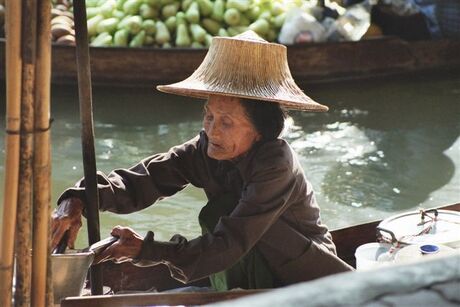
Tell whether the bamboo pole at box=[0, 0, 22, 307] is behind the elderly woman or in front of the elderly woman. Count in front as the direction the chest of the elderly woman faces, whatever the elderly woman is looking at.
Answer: in front

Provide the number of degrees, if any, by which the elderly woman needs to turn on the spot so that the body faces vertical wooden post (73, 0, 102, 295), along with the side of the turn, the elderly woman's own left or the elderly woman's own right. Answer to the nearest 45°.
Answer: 0° — they already face it

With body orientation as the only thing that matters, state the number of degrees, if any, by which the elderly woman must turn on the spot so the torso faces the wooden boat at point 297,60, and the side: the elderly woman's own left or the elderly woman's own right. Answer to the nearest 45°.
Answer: approximately 135° to the elderly woman's own right

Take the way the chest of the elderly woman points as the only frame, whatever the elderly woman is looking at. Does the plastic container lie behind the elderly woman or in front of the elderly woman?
behind

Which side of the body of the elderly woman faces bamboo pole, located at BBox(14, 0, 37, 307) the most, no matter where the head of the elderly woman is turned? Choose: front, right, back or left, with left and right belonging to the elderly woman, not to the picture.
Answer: front

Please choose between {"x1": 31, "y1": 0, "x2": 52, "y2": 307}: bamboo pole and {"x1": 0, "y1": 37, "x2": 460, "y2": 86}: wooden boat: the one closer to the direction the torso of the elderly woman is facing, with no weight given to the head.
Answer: the bamboo pole

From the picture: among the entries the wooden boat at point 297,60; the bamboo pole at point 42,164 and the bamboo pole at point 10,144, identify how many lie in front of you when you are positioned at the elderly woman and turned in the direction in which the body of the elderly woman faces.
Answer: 2

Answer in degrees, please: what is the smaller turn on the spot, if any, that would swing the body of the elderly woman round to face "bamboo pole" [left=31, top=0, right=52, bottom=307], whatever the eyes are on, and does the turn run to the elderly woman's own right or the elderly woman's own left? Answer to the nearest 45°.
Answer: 0° — they already face it

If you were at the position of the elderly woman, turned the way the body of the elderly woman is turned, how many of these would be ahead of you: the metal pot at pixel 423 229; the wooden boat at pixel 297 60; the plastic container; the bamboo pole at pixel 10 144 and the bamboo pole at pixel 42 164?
2

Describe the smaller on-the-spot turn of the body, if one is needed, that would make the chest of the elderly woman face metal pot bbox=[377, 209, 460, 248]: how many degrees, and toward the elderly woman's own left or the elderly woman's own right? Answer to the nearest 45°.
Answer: approximately 180°
